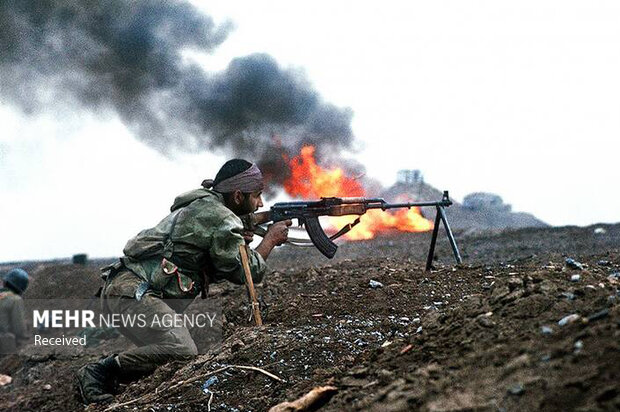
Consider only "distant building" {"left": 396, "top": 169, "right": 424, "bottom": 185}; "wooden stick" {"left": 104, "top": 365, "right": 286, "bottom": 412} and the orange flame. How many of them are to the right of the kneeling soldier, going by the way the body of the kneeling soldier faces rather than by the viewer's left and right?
1

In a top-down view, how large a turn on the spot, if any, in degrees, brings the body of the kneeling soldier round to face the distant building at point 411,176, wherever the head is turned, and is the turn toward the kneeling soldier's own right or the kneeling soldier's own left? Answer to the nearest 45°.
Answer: approximately 45° to the kneeling soldier's own left

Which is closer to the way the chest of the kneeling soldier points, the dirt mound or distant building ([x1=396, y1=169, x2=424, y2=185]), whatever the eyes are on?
the distant building

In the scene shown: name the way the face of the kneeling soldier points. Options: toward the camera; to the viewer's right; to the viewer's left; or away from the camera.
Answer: to the viewer's right

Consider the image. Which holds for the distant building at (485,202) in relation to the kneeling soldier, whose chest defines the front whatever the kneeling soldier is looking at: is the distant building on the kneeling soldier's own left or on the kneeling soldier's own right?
on the kneeling soldier's own left

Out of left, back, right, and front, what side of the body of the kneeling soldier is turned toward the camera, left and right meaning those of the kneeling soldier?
right

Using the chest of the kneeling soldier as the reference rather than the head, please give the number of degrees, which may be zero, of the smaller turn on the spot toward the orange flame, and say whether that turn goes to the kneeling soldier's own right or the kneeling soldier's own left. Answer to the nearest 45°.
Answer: approximately 45° to the kneeling soldier's own left

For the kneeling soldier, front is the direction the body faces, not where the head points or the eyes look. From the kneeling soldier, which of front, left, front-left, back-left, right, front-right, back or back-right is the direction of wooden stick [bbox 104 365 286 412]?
right

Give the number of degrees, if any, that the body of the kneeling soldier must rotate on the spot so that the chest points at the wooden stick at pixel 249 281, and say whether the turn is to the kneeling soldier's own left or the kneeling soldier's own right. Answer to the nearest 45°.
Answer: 0° — they already face it
